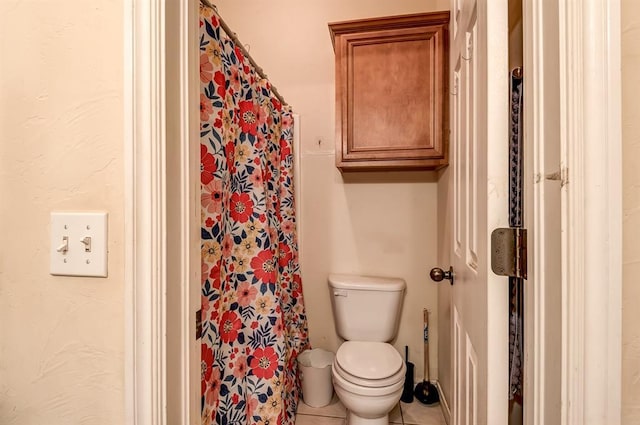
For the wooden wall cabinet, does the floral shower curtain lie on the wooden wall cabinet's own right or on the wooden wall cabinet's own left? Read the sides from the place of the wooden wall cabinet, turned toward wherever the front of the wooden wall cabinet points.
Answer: on the wooden wall cabinet's own right

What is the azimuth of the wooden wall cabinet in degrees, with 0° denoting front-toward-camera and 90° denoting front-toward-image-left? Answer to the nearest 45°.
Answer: approximately 0°

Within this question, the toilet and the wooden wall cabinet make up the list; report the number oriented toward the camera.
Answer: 2

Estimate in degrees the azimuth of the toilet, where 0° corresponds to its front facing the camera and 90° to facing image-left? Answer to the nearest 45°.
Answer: approximately 0°
